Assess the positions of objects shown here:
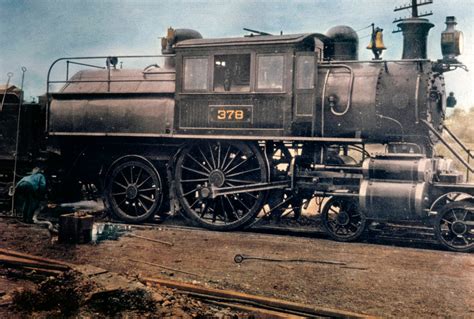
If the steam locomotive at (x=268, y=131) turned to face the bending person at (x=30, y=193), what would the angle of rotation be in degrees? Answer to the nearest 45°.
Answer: approximately 180°

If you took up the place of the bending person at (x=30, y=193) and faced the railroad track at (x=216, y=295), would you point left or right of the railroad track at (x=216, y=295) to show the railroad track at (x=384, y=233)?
left

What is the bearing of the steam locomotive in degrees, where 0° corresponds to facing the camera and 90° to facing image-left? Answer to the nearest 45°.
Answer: approximately 270°

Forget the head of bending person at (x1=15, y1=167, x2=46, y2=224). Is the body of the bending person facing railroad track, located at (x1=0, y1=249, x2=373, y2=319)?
no

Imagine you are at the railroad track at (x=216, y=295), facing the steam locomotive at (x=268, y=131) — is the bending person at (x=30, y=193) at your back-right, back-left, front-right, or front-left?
front-left

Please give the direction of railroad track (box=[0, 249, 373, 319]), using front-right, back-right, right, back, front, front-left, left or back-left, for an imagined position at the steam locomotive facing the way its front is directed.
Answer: right
